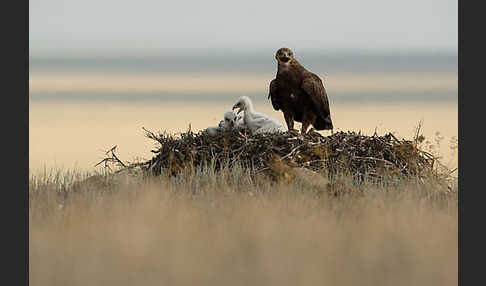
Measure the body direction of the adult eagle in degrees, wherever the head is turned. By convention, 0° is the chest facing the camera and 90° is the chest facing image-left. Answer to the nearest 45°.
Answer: approximately 45°
